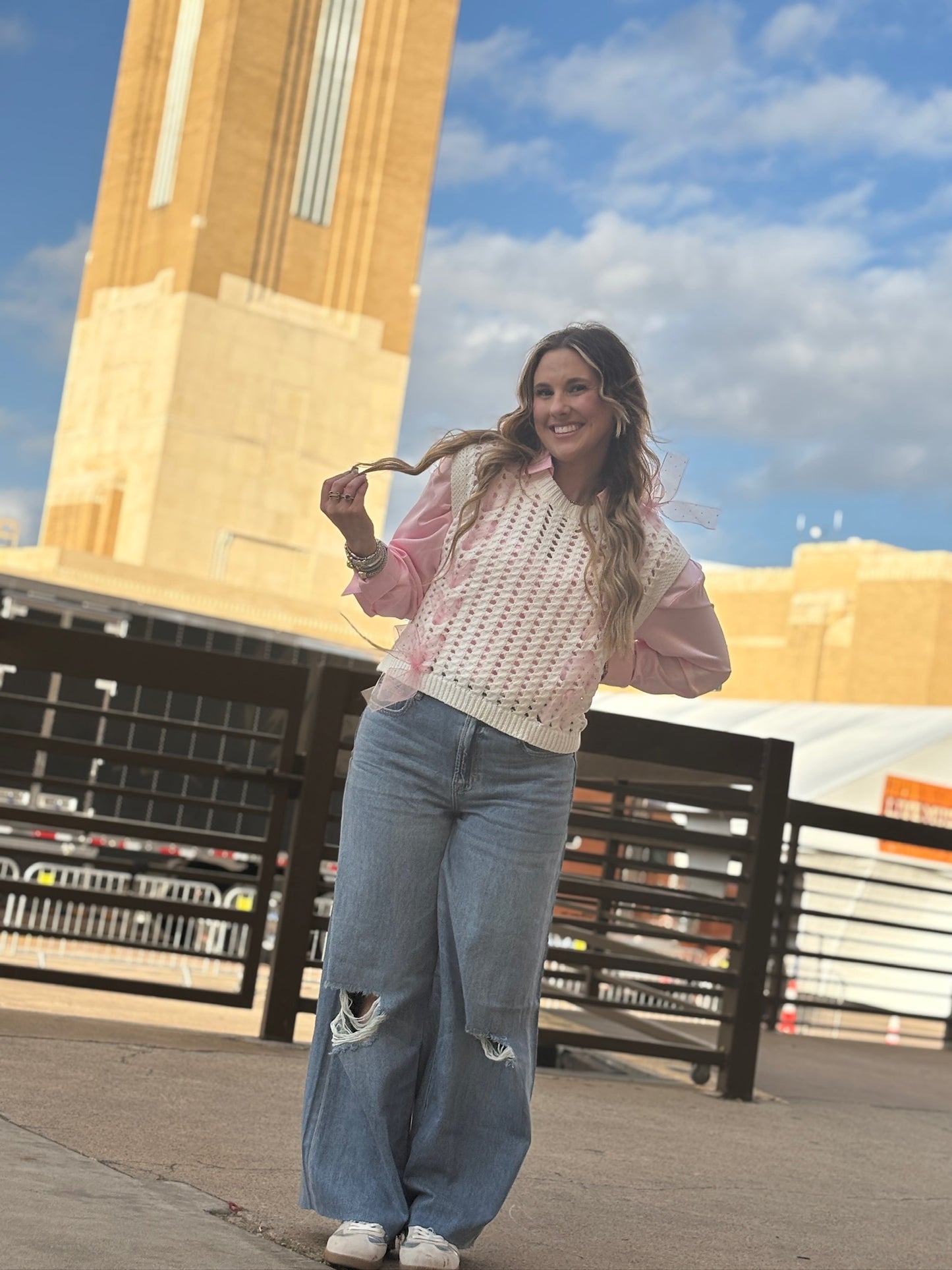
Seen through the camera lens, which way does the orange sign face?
facing the viewer

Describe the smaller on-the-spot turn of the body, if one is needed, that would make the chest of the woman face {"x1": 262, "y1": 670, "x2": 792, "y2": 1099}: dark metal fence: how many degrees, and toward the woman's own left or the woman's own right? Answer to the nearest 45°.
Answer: approximately 180°

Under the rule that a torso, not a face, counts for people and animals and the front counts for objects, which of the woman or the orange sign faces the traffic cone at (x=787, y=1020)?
the orange sign

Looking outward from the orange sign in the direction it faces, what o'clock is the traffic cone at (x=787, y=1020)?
The traffic cone is roughly at 12 o'clock from the orange sign.

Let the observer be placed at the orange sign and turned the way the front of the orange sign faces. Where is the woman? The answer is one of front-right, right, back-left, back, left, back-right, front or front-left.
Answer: front

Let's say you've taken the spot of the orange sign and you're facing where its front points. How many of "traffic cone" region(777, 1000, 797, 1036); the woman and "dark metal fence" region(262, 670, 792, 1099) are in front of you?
3

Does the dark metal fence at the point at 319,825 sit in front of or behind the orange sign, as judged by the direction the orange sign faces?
in front

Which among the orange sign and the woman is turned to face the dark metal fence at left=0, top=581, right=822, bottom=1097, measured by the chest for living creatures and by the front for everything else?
the orange sign

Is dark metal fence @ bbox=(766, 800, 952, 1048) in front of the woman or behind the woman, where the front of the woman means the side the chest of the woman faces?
behind

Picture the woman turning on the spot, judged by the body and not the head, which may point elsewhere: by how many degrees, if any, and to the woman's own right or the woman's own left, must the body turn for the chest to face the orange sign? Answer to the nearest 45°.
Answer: approximately 180°

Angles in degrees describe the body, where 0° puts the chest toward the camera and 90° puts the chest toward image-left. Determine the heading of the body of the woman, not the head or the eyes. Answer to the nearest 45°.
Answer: approximately 0°

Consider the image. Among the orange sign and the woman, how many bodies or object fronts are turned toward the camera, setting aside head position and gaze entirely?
2
